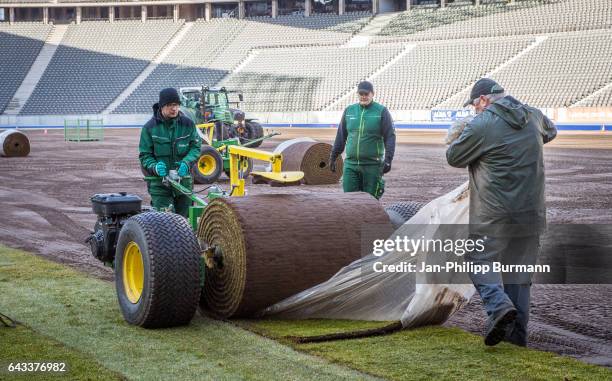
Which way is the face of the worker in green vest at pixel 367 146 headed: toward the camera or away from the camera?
toward the camera

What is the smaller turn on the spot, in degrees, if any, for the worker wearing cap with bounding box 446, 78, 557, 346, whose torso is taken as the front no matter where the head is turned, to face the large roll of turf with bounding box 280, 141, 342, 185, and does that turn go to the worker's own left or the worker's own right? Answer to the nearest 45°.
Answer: approximately 45° to the worker's own right

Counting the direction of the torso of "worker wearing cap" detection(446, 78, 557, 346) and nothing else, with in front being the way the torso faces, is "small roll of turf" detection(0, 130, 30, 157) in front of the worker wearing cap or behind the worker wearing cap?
in front

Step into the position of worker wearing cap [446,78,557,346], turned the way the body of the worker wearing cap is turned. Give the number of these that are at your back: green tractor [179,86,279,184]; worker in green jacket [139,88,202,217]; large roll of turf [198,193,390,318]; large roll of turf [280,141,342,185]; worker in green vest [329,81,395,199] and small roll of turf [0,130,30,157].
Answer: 0

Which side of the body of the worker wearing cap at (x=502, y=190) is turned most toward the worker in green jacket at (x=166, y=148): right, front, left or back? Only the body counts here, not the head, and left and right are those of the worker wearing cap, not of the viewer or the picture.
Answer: front

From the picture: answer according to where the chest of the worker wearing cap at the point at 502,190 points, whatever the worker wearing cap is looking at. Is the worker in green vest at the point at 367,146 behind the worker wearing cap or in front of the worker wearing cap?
in front

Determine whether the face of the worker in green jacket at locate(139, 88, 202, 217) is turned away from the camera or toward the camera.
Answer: toward the camera

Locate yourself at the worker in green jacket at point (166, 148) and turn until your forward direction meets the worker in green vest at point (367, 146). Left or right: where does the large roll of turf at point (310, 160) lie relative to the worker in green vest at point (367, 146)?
left

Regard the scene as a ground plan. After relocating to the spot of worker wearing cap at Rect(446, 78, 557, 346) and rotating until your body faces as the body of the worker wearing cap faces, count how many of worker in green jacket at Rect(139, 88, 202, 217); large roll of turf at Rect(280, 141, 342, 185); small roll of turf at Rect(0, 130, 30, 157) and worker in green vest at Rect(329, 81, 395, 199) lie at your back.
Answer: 0

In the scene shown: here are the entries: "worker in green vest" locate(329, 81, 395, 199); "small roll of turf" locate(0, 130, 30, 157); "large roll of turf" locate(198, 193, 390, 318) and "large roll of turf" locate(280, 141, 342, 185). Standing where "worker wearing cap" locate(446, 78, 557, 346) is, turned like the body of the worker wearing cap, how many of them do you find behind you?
0

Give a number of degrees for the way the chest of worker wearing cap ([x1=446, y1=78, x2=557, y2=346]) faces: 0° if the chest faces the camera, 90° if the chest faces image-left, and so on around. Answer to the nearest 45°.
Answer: approximately 135°

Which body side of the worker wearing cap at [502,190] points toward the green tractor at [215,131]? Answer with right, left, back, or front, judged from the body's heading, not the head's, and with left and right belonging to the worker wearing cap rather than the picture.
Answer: front

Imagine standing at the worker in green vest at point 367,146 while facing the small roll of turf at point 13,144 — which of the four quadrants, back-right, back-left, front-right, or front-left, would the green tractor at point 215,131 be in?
front-right

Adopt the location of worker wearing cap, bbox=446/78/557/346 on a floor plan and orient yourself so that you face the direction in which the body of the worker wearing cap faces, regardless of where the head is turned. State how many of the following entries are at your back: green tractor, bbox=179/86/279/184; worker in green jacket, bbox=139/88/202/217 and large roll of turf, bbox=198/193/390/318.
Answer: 0
